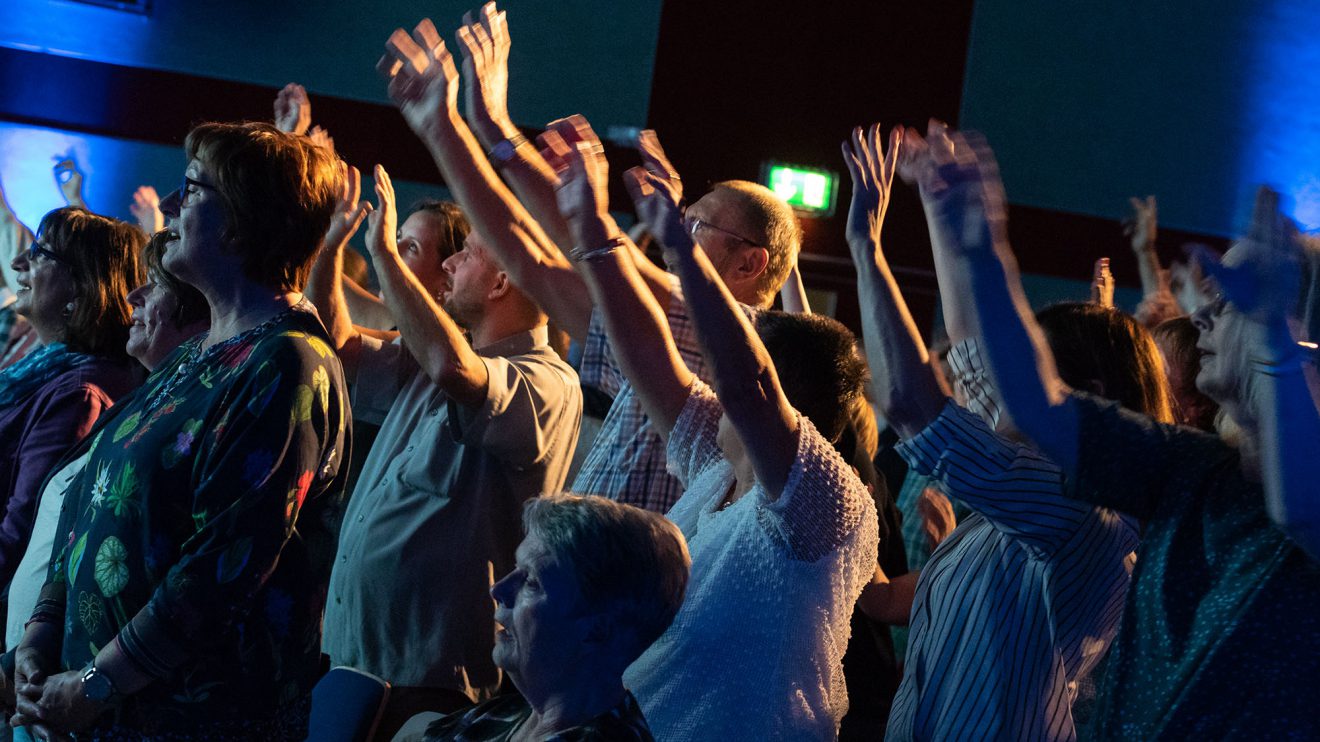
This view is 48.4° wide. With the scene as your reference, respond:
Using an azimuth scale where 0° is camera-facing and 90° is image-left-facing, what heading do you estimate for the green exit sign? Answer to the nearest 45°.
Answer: approximately 0°

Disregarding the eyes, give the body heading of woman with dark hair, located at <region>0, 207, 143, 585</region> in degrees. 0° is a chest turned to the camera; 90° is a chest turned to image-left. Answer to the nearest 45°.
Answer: approximately 90°

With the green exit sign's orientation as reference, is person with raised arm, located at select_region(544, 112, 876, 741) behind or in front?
in front

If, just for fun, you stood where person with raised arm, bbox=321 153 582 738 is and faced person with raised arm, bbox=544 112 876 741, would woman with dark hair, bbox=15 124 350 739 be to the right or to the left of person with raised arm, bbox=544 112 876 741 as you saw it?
right

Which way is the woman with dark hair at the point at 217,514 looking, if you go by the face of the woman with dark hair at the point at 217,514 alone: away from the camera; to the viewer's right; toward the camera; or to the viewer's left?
to the viewer's left
